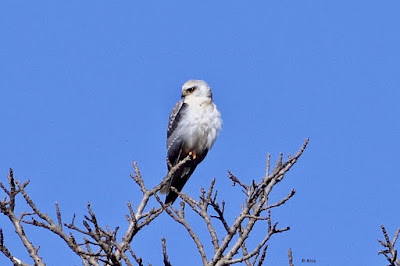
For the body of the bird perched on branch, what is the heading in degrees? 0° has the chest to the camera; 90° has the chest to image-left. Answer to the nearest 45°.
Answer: approximately 315°
